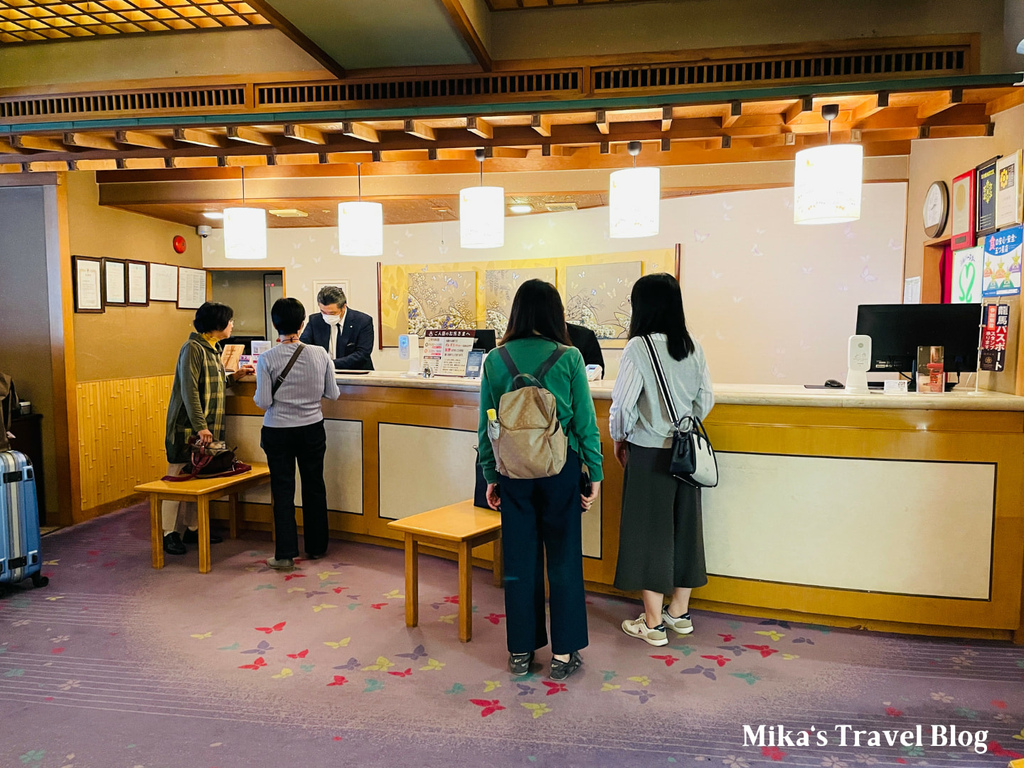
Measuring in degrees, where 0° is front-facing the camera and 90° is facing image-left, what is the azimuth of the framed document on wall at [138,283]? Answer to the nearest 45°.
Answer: approximately 315°

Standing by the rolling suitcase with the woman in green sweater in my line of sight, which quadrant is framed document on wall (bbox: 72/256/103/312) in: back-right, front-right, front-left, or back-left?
back-left

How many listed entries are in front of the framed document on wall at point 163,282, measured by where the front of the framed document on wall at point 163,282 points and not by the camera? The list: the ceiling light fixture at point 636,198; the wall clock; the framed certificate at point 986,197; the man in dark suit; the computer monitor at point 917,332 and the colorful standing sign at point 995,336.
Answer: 6

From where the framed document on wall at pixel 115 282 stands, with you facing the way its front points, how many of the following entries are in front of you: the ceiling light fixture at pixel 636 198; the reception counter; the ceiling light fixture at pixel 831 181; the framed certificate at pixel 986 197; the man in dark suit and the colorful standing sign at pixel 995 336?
6

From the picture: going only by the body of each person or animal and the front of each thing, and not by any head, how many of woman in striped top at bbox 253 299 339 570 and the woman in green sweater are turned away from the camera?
2

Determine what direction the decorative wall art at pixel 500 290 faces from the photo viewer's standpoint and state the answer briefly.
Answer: facing the viewer

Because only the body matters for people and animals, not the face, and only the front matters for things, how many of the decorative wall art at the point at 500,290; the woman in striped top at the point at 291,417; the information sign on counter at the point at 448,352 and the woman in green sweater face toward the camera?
2

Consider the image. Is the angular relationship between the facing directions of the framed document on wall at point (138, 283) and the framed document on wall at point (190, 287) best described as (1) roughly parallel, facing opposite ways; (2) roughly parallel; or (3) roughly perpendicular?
roughly parallel

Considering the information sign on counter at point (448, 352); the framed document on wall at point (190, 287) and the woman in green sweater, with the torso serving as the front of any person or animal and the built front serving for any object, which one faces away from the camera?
the woman in green sweater

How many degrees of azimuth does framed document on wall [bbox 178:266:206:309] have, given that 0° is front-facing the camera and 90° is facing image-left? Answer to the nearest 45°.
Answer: approximately 315°

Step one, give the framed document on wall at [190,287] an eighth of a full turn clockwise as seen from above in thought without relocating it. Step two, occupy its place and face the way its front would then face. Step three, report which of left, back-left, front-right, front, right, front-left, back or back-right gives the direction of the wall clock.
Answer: front-left

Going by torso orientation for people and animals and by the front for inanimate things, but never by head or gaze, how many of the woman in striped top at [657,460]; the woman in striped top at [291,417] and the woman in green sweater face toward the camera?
0

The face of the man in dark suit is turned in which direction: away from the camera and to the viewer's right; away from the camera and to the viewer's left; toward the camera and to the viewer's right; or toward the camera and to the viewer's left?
toward the camera and to the viewer's left

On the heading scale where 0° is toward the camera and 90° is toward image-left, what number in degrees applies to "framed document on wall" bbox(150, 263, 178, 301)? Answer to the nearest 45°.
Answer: approximately 315°

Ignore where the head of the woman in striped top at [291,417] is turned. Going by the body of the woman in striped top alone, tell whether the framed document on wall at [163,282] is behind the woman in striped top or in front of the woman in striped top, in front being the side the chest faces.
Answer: in front

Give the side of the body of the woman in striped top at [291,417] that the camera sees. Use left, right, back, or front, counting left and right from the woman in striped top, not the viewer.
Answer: back

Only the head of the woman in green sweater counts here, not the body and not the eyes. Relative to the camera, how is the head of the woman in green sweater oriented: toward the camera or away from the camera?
away from the camera

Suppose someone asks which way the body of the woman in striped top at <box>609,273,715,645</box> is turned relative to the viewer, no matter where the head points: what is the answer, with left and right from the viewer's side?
facing away from the viewer and to the left of the viewer

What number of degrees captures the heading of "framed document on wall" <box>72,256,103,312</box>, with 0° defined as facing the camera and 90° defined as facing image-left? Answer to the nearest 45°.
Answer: approximately 315°

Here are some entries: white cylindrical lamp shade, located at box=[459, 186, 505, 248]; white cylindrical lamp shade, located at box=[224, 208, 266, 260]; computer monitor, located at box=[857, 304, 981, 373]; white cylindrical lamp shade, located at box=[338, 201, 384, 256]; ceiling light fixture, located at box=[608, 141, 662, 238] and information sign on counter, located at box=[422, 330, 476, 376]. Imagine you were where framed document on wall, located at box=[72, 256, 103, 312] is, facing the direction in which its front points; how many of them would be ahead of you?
6
